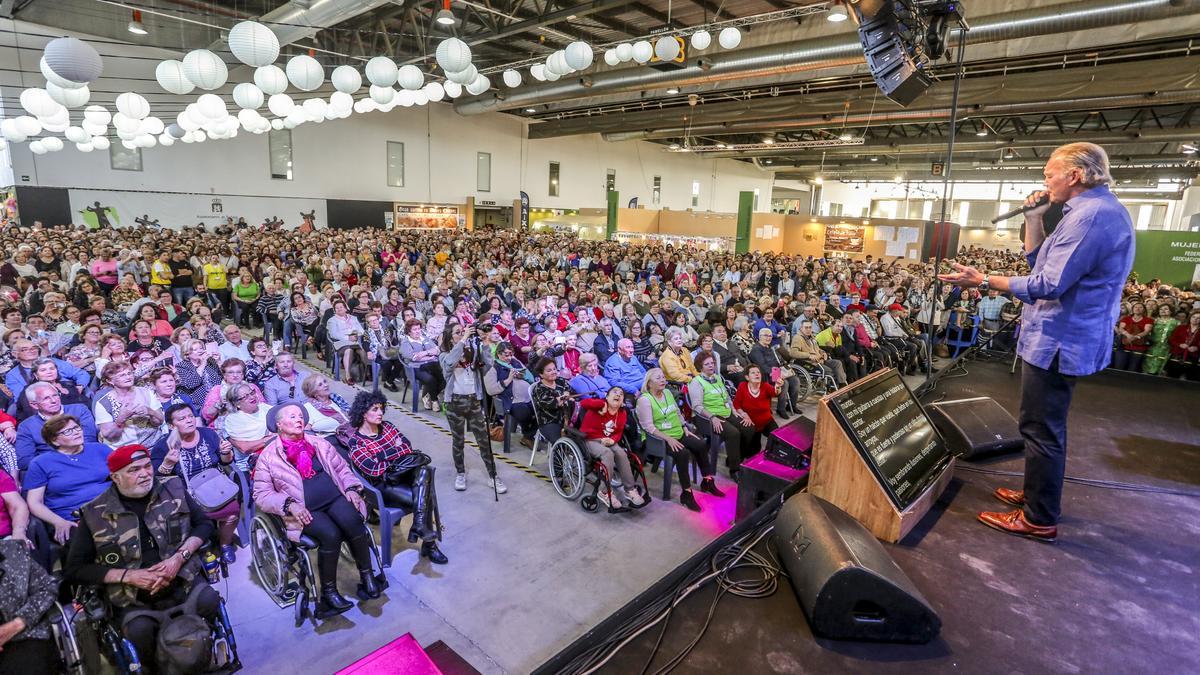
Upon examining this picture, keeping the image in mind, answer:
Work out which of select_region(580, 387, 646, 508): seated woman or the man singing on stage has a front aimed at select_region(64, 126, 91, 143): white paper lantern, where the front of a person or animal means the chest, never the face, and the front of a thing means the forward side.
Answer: the man singing on stage

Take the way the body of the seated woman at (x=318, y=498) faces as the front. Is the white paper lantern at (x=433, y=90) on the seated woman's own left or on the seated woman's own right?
on the seated woman's own left

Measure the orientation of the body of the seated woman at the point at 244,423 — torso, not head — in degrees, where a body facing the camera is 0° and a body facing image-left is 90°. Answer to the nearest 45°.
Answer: approximately 315°

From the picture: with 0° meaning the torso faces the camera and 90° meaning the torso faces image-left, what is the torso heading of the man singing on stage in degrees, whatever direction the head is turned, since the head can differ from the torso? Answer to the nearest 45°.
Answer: approximately 90°

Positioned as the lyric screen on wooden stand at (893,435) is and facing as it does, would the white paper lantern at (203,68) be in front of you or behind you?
behind

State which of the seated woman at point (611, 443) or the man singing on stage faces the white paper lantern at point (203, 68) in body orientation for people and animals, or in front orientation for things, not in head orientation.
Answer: the man singing on stage

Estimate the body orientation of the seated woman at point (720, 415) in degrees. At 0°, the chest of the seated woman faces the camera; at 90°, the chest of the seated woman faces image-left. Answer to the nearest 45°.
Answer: approximately 315°

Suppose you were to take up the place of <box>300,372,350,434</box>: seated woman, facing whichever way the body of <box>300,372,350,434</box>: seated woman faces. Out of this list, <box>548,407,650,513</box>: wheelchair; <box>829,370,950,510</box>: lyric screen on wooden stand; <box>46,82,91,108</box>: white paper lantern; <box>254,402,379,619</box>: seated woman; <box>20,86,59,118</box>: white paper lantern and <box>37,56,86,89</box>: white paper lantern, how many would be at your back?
3

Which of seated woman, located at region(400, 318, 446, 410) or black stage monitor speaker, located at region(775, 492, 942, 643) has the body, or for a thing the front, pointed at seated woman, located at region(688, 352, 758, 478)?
seated woman, located at region(400, 318, 446, 410)

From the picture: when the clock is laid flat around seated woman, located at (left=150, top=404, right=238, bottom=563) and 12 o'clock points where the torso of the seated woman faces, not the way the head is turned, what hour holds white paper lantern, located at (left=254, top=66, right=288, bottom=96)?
The white paper lantern is roughly at 8 o'clock from the seated woman.

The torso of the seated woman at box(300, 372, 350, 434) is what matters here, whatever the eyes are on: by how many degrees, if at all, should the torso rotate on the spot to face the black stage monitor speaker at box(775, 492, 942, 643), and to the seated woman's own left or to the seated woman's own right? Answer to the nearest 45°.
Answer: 0° — they already face it

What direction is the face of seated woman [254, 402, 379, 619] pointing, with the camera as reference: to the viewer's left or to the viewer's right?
to the viewer's right

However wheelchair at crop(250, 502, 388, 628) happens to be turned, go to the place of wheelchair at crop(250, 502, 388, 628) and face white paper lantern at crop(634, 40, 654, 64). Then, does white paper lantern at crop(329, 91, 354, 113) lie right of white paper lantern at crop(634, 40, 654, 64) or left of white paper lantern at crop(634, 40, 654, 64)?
left
